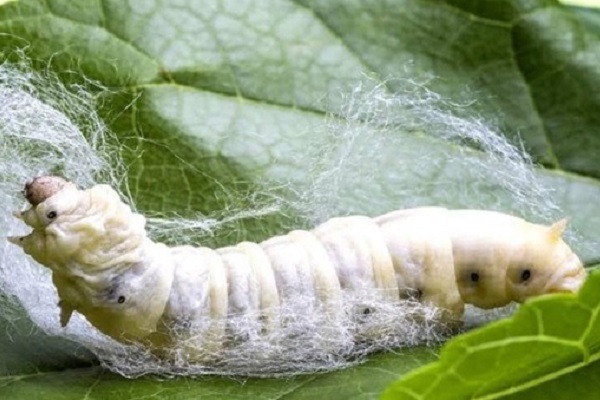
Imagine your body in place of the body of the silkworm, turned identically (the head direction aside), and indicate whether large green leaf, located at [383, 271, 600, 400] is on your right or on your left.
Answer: on your left

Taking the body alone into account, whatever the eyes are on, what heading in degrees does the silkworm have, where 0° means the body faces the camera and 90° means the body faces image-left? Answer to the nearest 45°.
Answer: approximately 90°
